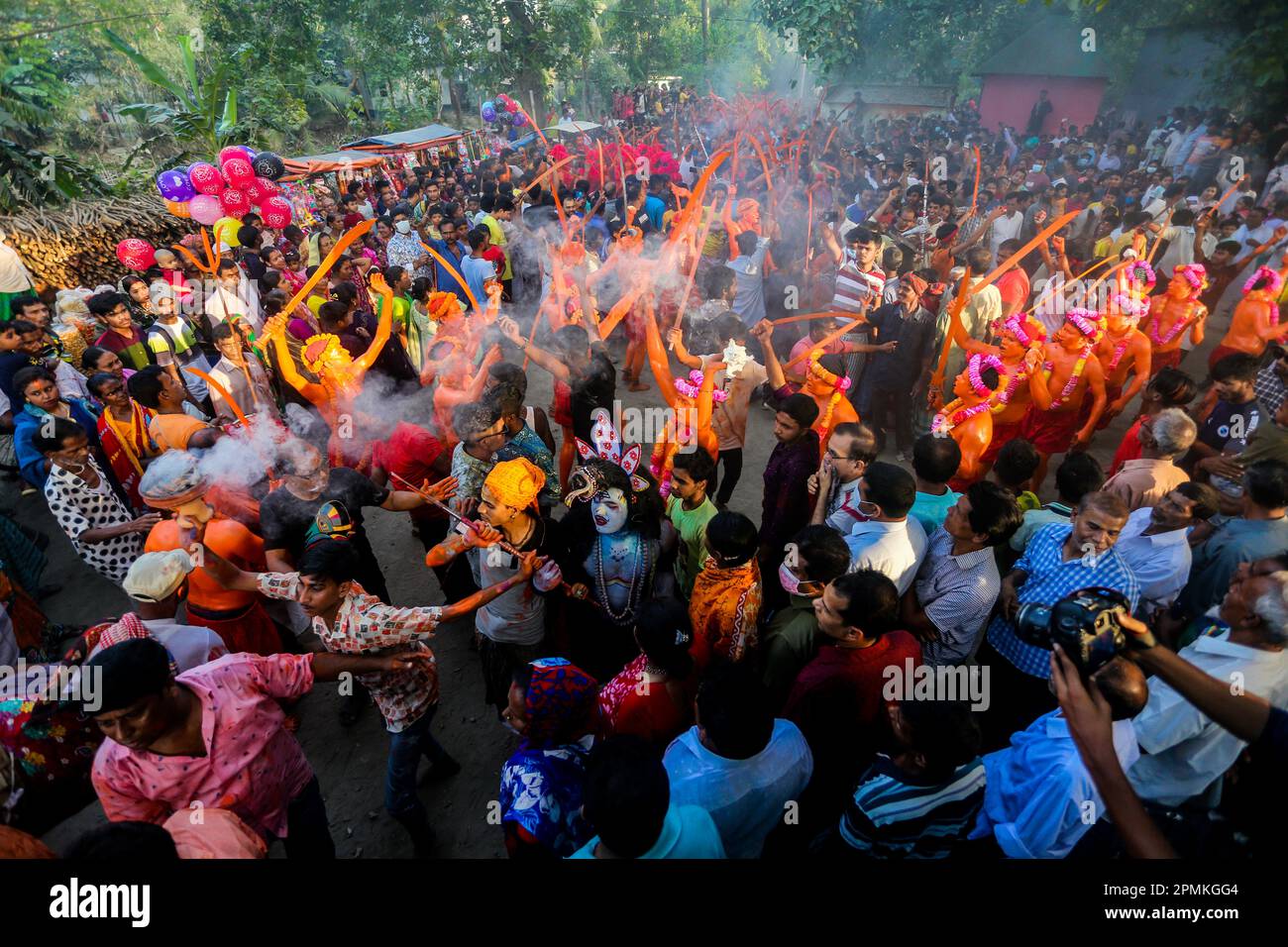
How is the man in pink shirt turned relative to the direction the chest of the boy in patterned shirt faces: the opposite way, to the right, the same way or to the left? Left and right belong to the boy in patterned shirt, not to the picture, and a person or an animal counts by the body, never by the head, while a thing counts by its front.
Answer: the same way

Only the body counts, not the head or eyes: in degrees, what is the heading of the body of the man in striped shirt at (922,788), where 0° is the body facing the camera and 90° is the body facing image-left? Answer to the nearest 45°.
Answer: approximately 135°

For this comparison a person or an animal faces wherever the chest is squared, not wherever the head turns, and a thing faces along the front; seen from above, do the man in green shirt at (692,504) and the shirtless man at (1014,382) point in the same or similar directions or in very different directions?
same or similar directions

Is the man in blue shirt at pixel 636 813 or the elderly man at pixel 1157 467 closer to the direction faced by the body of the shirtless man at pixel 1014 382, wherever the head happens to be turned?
the man in blue shirt

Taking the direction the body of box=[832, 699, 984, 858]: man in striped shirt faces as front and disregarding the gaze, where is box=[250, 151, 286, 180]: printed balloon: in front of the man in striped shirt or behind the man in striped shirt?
in front

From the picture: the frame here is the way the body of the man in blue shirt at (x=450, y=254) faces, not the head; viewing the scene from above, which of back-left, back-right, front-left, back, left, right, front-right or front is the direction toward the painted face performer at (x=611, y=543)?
front

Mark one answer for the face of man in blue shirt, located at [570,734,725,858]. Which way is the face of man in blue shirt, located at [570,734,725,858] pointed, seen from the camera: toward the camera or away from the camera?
away from the camera

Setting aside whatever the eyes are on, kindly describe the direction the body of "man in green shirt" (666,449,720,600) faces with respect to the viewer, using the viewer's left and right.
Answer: facing the viewer and to the left of the viewer

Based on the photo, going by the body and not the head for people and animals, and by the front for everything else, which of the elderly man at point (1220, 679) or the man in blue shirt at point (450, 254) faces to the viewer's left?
the elderly man

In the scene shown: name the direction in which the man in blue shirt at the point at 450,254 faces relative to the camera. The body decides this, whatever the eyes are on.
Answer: toward the camera

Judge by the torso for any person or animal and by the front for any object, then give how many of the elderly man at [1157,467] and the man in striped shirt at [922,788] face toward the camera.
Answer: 0

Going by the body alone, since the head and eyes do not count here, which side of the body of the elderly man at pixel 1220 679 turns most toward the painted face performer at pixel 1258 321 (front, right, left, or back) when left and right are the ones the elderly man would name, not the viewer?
right

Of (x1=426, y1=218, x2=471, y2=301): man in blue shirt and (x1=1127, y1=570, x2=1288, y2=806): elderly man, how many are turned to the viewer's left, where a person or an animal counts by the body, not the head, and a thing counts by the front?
1
